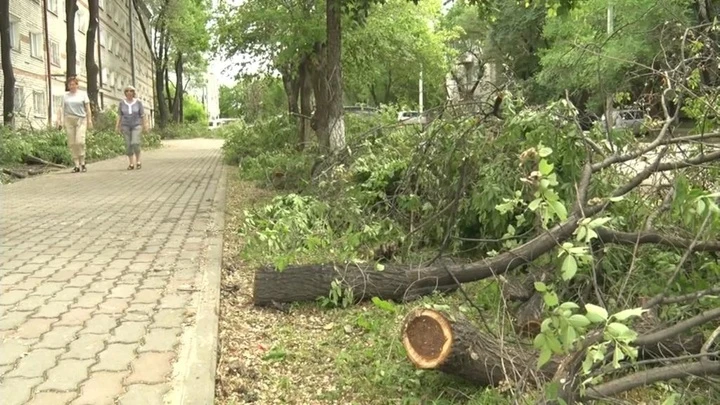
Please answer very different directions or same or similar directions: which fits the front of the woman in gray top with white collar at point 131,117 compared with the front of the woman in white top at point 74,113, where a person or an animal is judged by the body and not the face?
same or similar directions

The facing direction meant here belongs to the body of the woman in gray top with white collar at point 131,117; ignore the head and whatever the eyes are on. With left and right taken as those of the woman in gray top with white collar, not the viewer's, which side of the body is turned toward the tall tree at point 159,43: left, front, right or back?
back

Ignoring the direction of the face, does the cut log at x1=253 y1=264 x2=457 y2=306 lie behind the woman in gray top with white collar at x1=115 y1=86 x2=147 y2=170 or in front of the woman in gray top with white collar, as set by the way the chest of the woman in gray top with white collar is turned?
in front

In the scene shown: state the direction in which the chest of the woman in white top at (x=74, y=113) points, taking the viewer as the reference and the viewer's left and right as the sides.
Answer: facing the viewer

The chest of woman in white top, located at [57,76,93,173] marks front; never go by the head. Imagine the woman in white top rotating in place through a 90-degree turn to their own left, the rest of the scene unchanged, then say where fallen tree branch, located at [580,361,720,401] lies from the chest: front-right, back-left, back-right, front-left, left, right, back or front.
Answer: right

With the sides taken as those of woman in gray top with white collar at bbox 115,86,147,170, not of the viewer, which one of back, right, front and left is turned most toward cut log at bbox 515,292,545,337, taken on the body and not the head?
front

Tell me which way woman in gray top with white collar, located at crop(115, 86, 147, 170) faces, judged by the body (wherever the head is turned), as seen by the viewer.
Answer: toward the camera

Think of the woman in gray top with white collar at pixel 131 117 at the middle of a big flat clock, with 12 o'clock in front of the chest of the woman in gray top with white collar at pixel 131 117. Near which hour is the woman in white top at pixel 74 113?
the woman in white top at pixel 74 113 is roughly at 2 o'clock from the woman in gray top with white collar at pixel 131 117.

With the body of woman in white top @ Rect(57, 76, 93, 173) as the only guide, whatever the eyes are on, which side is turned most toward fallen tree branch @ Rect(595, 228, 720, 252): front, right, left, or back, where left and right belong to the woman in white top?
front

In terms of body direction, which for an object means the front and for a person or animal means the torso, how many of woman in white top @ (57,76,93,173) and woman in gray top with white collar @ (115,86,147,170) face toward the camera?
2

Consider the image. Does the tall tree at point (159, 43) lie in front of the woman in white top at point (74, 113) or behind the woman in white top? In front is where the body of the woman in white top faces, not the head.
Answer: behind
